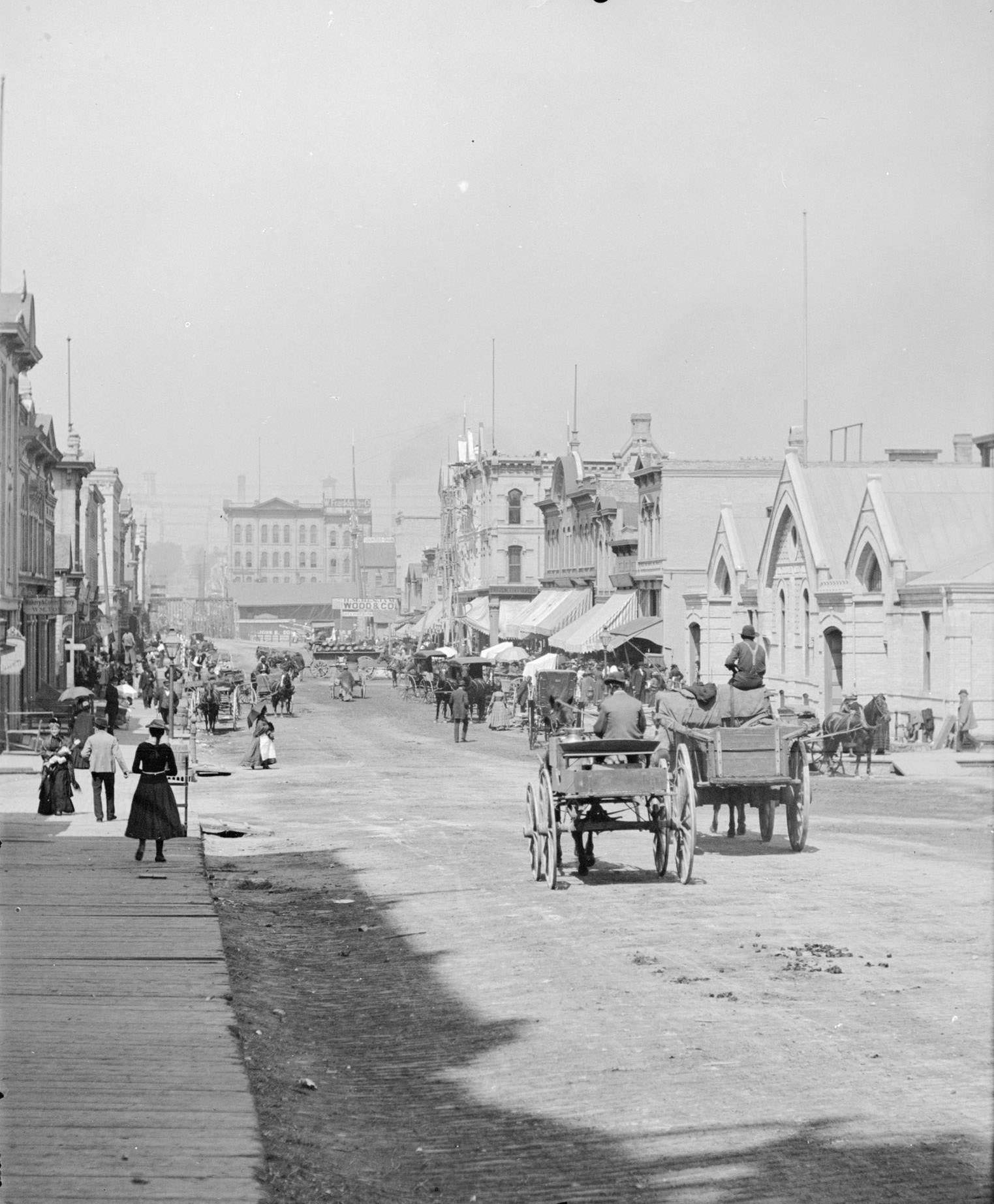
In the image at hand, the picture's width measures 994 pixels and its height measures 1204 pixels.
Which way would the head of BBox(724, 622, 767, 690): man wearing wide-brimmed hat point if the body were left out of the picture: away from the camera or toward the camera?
away from the camera

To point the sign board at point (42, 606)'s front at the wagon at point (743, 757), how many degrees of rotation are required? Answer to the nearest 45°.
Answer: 0° — it already faces it

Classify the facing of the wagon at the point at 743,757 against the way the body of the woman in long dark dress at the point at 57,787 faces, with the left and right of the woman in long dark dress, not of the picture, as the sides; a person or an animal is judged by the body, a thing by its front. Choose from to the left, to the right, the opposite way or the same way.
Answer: the opposite way

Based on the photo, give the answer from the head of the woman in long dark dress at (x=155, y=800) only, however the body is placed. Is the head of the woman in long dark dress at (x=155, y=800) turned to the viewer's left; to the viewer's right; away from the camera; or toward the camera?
away from the camera

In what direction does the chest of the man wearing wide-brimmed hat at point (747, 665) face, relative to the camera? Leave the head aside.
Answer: away from the camera

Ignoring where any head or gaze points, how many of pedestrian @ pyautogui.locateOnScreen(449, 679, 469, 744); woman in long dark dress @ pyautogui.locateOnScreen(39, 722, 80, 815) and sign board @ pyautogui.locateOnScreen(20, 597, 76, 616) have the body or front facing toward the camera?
2

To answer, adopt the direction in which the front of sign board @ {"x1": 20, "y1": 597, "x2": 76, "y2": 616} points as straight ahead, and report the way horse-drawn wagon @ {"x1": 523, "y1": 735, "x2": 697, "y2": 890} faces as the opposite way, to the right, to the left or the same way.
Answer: the opposite way

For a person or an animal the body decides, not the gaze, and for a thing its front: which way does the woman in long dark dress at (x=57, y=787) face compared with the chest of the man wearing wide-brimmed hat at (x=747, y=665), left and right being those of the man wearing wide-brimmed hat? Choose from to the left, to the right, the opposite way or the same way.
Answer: the opposite way

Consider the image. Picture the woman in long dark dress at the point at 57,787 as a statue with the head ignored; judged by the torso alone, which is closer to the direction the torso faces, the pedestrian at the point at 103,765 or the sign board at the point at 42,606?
the pedestrian

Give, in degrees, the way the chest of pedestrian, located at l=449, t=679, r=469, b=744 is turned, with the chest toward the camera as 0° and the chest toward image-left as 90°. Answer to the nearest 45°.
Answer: approximately 180°

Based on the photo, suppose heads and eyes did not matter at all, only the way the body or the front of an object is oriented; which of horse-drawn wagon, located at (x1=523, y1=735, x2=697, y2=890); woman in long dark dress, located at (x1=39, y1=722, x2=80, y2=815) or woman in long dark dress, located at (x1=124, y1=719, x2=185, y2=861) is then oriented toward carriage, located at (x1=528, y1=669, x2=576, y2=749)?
the horse-drawn wagon

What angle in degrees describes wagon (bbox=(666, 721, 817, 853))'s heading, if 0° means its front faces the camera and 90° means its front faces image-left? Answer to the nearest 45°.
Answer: approximately 180°
